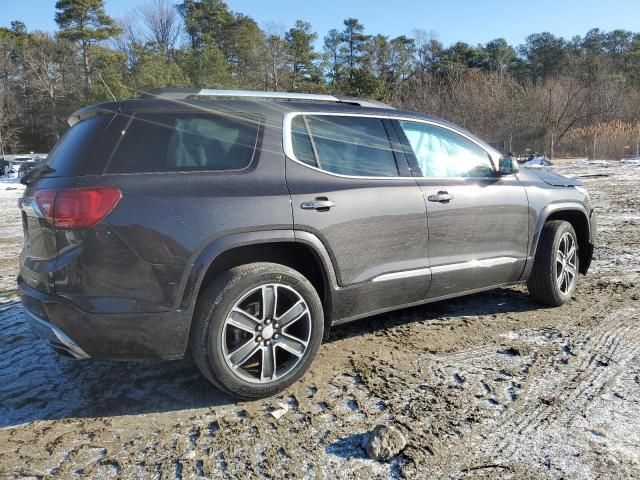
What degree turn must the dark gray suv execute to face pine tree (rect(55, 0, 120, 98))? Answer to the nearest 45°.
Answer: approximately 45° to its left

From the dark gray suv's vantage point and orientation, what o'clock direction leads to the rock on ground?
The rock on ground is roughly at 3 o'clock from the dark gray suv.

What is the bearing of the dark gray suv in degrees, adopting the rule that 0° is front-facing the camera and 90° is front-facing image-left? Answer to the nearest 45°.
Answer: approximately 225°
